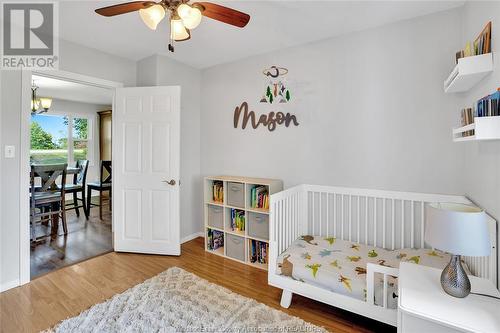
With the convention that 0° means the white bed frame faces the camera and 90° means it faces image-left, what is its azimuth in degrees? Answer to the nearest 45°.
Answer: approximately 45°

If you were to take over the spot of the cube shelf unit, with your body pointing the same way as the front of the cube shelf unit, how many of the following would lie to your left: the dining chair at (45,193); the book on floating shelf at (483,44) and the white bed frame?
2

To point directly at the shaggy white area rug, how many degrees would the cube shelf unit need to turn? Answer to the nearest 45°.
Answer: approximately 45° to its left

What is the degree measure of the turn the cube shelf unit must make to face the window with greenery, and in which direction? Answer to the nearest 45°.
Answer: approximately 90° to its right

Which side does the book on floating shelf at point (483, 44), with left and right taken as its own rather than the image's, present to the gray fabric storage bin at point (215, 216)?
front

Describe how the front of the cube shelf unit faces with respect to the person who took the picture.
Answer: facing the viewer and to the left of the viewer

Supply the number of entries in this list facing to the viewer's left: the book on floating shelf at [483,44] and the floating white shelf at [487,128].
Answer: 2

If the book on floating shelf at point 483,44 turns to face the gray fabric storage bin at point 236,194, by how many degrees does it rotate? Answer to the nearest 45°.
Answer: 0° — it already faces it

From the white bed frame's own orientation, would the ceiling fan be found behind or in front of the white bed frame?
in front

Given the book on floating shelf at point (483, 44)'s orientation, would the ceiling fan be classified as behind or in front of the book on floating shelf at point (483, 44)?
in front

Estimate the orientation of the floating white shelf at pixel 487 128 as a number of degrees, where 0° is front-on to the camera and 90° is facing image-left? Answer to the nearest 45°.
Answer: approximately 90°

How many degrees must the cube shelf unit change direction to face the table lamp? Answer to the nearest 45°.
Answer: approximately 90° to its left

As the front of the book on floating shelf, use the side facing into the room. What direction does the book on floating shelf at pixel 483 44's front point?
to the viewer's left

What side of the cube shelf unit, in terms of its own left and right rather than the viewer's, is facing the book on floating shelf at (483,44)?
left
